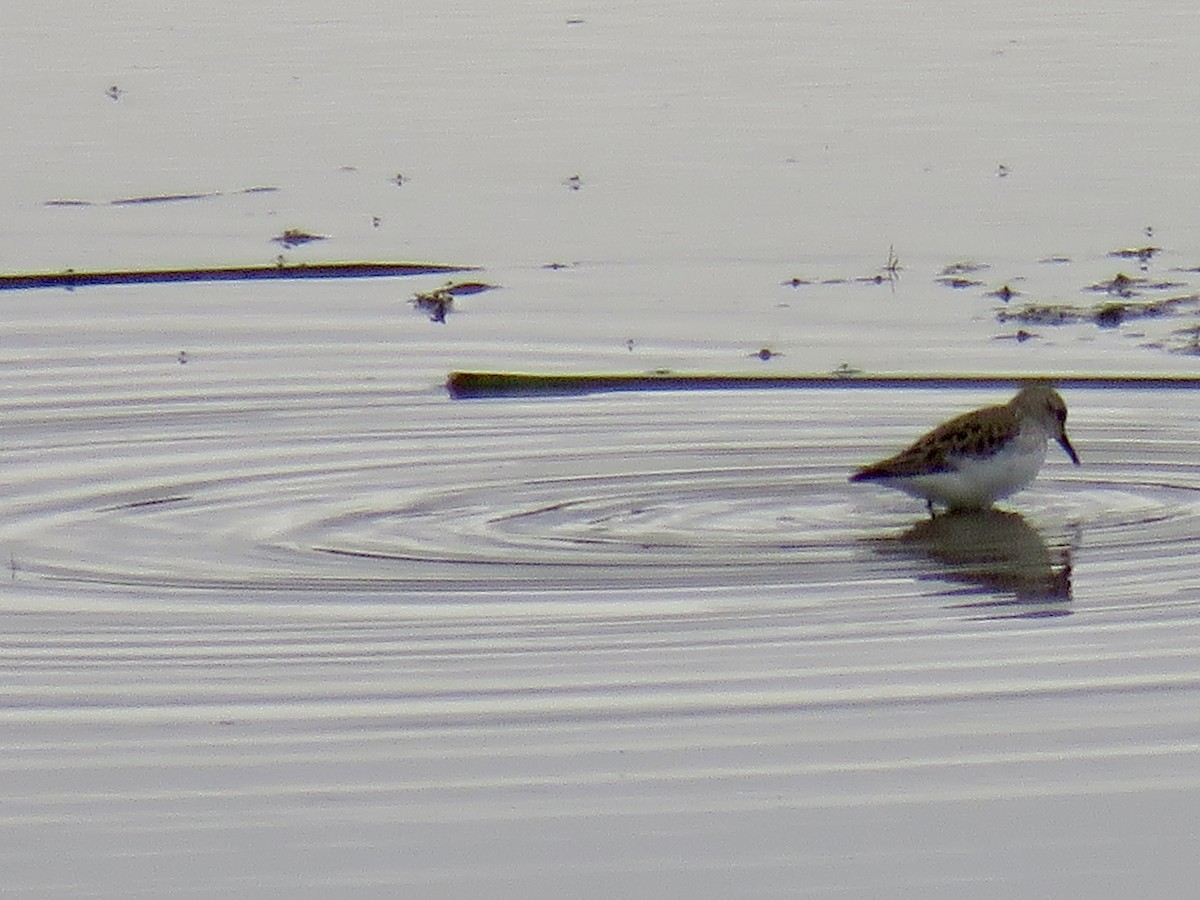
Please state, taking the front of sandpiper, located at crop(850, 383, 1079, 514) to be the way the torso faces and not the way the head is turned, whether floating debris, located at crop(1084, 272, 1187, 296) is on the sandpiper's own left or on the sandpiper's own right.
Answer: on the sandpiper's own left

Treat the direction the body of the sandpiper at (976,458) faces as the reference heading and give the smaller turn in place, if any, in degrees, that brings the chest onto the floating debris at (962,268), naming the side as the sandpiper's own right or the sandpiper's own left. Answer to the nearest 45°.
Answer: approximately 90° to the sandpiper's own left

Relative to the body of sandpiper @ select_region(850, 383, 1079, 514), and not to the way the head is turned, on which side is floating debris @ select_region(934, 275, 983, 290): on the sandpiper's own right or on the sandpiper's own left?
on the sandpiper's own left

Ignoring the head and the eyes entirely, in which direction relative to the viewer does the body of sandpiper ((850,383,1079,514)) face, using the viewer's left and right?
facing to the right of the viewer

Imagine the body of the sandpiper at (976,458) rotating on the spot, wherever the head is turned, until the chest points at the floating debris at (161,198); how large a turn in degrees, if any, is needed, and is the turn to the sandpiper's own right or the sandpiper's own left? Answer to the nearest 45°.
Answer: approximately 135° to the sandpiper's own left

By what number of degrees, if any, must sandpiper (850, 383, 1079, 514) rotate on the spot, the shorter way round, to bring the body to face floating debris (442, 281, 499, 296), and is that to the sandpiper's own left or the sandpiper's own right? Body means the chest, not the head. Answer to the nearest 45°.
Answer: approximately 135° to the sandpiper's own left

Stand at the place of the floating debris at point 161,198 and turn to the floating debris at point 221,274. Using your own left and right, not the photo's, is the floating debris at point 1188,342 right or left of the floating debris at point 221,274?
left

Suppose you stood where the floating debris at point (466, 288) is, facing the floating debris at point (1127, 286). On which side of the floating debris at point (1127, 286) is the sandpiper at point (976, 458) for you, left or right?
right

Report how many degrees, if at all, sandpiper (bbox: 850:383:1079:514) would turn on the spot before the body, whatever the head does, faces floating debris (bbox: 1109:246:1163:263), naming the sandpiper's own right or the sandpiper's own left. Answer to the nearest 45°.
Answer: approximately 90° to the sandpiper's own left

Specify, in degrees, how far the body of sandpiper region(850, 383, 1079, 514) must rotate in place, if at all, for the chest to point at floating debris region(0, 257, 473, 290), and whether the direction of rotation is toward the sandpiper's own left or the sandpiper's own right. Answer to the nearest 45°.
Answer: approximately 135° to the sandpiper's own left

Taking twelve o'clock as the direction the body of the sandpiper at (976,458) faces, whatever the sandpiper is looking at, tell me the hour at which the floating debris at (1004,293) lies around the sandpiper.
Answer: The floating debris is roughly at 9 o'clock from the sandpiper.

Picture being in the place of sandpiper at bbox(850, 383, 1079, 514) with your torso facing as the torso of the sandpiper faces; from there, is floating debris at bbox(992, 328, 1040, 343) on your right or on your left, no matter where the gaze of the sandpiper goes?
on your left
